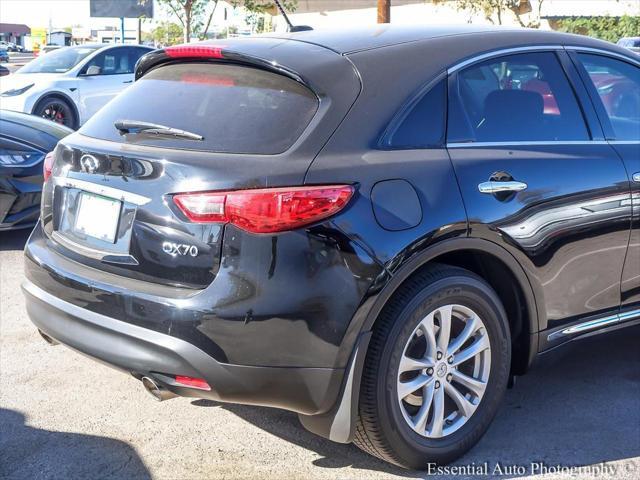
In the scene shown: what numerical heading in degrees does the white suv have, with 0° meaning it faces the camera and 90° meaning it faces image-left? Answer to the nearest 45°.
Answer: approximately 45°

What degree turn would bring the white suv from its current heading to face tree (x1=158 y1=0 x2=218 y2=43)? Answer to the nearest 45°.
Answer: approximately 135° to its right

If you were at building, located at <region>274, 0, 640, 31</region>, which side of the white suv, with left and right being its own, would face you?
back

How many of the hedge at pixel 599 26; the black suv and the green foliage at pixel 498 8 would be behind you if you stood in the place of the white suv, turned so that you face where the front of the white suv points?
2

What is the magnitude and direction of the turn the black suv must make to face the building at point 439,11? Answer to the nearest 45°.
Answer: approximately 45° to its left

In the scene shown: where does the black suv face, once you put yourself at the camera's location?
facing away from the viewer and to the right of the viewer

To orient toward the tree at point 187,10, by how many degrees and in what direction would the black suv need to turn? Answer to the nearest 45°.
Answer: approximately 45° to its left

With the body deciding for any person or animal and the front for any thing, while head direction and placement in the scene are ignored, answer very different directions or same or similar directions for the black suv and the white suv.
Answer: very different directions
